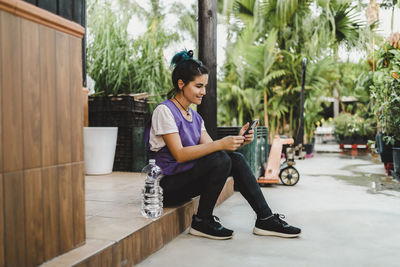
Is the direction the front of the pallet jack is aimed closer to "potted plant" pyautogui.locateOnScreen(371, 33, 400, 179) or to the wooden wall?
the wooden wall

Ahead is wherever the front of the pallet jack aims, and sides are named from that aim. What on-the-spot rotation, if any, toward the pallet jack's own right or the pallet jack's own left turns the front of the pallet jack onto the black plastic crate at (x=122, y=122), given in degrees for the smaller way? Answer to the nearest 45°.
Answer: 0° — it already faces it

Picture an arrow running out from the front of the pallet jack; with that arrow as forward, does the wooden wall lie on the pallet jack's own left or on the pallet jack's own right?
on the pallet jack's own left

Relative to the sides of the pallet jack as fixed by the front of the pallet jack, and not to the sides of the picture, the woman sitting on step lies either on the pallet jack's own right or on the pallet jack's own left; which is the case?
on the pallet jack's own left

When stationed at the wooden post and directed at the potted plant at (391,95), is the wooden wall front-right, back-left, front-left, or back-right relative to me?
back-right

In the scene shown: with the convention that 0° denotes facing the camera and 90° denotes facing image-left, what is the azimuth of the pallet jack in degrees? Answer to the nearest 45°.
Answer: approximately 90°
